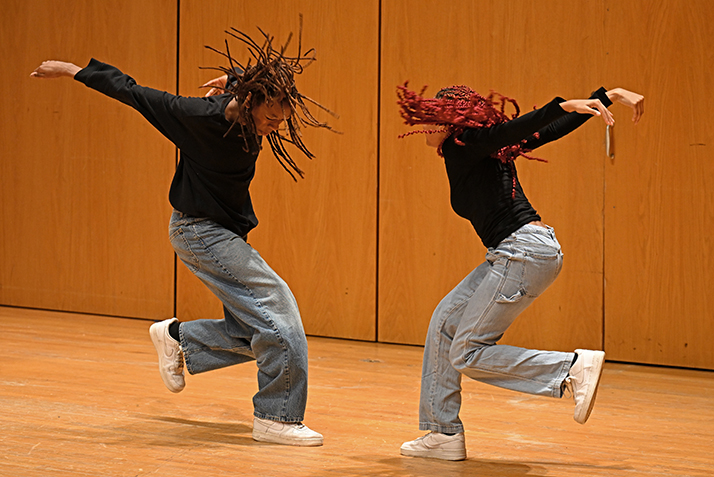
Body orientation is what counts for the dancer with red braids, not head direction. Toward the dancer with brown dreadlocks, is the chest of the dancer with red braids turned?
yes

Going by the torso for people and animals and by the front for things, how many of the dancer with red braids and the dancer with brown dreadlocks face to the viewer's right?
1

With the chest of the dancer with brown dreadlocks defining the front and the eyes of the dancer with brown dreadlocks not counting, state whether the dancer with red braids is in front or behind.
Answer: in front

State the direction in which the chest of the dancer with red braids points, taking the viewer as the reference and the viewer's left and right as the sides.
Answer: facing to the left of the viewer

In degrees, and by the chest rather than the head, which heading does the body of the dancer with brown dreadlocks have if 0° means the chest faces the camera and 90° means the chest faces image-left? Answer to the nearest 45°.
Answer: approximately 270°
